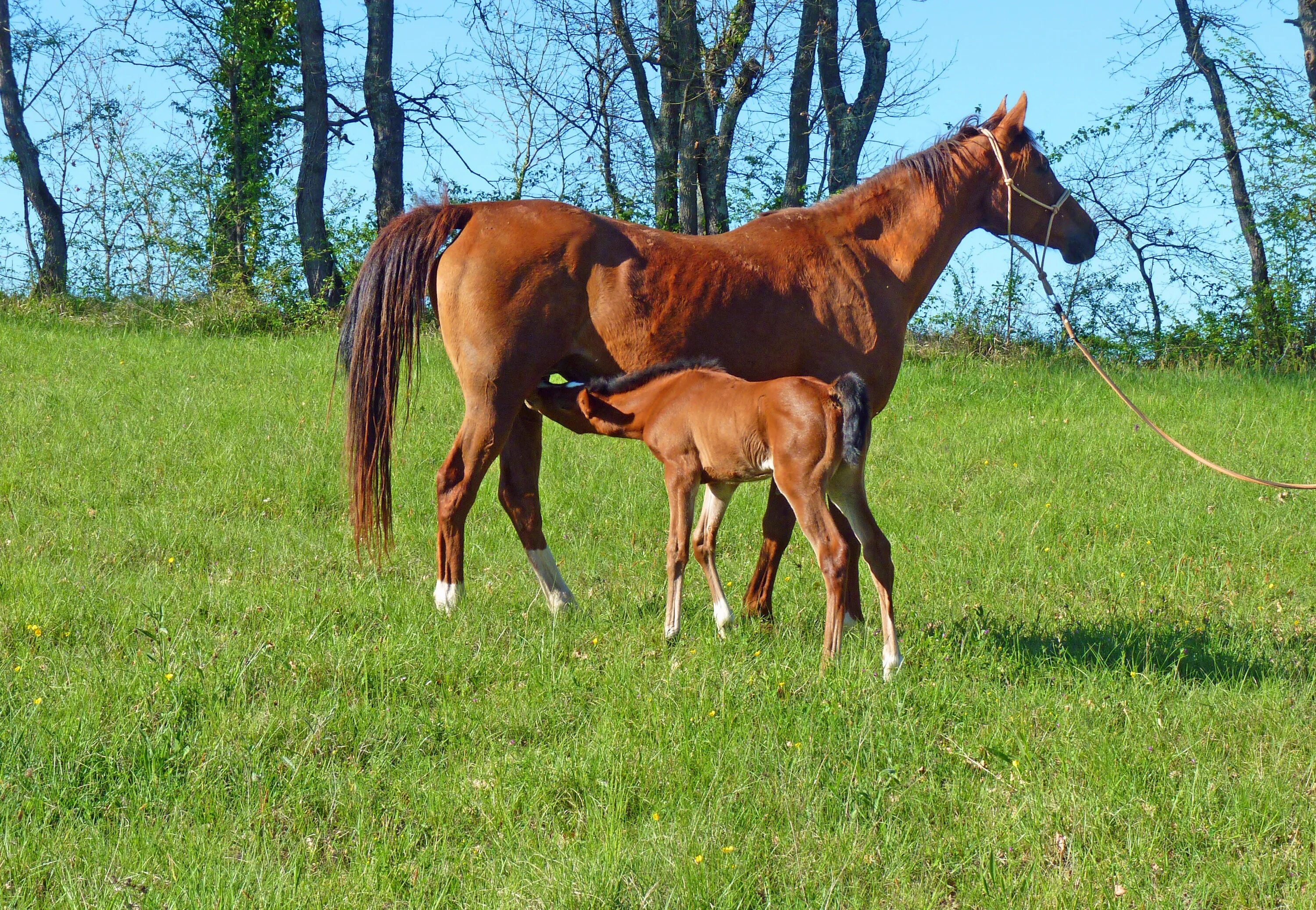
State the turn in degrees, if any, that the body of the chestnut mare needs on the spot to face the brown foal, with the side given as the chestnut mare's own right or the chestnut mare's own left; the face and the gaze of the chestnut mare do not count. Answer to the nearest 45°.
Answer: approximately 45° to the chestnut mare's own right

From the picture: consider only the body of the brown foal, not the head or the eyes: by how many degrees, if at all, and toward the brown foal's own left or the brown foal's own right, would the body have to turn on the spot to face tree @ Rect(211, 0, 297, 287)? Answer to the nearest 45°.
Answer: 0° — it already faces it

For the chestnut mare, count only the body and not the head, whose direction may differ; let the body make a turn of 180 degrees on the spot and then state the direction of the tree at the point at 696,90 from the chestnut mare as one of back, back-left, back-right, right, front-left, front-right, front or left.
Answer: right

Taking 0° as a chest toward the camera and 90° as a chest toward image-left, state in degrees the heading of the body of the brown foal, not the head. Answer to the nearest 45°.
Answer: approximately 135°

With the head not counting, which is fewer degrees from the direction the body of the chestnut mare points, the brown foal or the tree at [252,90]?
the brown foal

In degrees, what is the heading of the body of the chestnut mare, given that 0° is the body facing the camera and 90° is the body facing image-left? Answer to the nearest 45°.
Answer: approximately 270°

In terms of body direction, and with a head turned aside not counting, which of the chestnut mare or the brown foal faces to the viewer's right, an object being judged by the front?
the chestnut mare

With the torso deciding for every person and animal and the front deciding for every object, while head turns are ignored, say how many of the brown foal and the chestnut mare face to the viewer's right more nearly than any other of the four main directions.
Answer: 1
